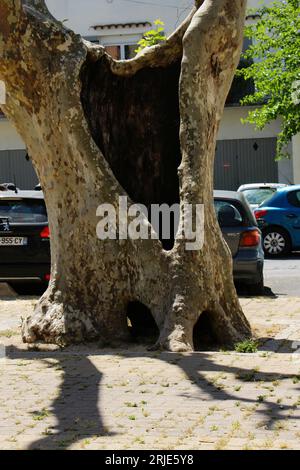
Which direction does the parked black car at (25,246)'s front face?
away from the camera

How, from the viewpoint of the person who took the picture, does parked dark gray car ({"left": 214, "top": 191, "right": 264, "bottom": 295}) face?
facing away from the viewer

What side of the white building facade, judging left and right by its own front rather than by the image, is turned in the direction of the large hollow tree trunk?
front

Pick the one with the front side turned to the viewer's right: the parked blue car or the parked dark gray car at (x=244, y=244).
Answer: the parked blue car

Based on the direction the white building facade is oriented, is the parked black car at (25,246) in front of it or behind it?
in front

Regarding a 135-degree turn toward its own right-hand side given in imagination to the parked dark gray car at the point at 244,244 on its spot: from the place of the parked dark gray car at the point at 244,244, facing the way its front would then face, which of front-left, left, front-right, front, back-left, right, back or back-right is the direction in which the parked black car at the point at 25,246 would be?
back-right

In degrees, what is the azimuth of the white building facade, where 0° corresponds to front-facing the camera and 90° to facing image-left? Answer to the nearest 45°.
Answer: approximately 0°

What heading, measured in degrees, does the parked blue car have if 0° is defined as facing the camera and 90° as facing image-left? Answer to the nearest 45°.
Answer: approximately 270°

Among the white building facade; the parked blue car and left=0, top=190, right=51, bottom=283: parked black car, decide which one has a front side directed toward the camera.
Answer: the white building facade
